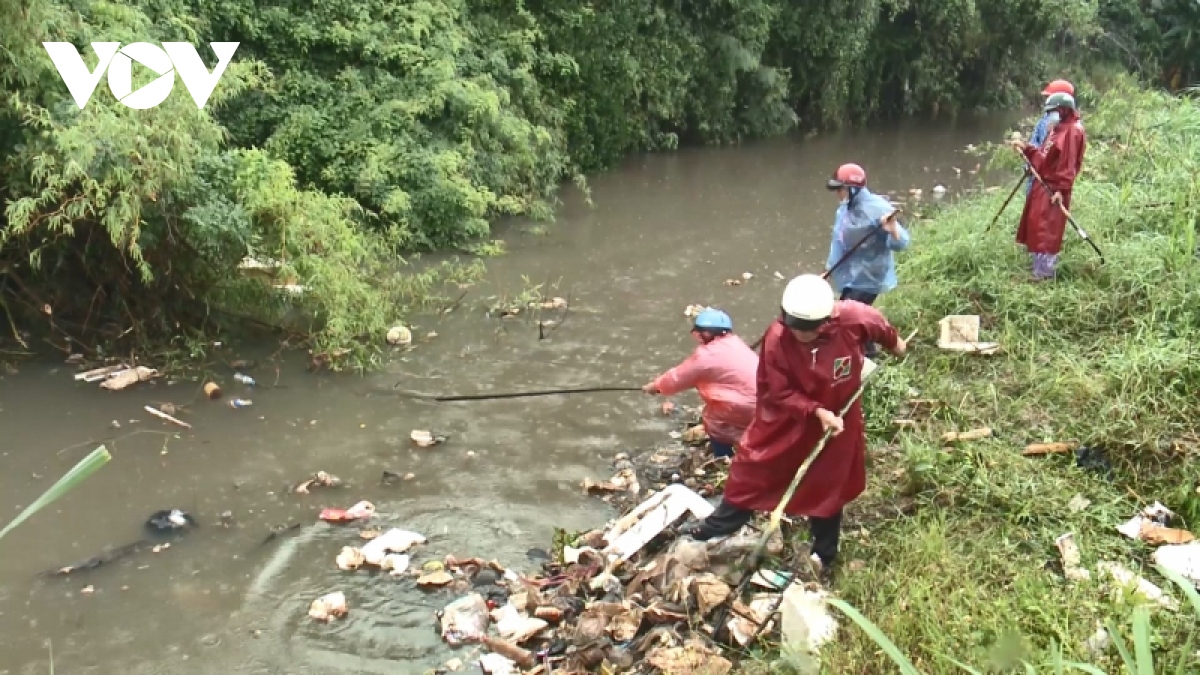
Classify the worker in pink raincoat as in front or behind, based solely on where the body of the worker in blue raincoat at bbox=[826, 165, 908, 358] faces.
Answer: in front

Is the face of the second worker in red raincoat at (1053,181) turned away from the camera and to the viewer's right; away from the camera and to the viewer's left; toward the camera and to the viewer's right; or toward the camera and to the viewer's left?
toward the camera and to the viewer's left

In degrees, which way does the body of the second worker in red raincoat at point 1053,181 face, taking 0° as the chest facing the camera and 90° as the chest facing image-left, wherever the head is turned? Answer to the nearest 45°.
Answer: approximately 90°

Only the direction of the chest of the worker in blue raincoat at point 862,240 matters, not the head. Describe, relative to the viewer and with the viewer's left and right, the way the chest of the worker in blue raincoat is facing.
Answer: facing the viewer and to the left of the viewer

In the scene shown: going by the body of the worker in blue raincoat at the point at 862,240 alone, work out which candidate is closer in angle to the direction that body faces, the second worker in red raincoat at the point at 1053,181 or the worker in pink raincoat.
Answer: the worker in pink raincoat

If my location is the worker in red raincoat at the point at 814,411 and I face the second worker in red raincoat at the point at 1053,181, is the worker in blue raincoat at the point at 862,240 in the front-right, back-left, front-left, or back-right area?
front-left

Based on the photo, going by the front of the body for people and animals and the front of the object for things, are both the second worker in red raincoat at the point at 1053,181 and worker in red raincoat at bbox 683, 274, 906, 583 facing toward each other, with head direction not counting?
no

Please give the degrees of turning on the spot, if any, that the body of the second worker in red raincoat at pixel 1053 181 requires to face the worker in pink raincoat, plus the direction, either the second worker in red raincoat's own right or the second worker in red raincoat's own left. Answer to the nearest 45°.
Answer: approximately 45° to the second worker in red raincoat's own left

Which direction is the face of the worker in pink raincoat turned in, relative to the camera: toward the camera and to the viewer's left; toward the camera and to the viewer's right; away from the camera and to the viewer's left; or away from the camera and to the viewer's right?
away from the camera and to the viewer's left

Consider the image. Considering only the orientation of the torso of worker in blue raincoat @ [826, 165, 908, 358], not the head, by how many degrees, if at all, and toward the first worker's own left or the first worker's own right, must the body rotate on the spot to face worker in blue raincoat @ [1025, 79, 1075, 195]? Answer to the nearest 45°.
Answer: approximately 180°

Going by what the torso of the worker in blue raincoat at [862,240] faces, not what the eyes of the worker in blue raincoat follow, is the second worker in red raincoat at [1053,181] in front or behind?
behind

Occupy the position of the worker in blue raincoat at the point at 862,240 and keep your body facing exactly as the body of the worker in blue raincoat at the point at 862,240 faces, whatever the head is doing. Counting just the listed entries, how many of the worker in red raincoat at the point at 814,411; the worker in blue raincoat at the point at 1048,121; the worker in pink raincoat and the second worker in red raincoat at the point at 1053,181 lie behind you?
2

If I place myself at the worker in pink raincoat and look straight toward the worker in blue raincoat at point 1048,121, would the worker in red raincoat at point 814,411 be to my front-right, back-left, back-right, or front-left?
back-right
